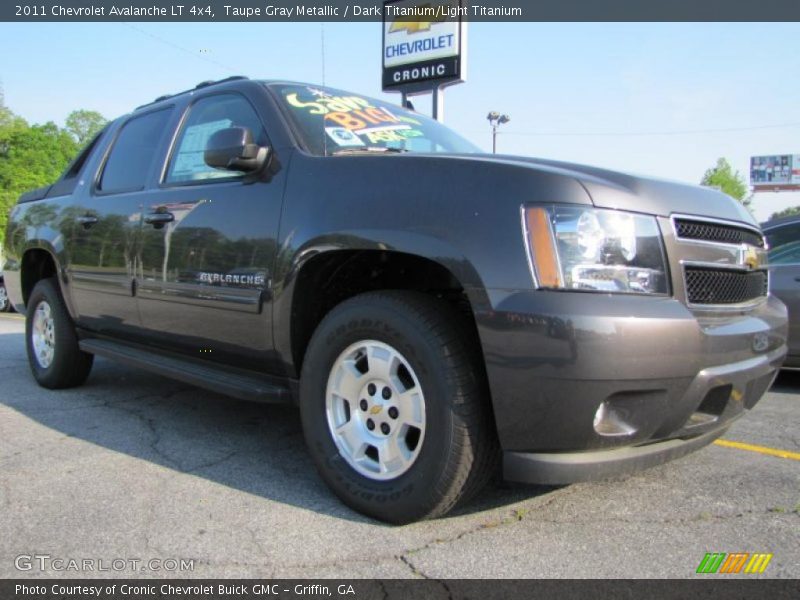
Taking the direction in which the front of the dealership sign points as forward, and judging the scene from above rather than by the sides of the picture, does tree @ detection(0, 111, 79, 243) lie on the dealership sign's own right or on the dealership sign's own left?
on the dealership sign's own right

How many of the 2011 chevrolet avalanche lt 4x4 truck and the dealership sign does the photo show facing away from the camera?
0

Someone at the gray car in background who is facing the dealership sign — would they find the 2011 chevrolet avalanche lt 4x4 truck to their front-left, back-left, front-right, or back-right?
back-left

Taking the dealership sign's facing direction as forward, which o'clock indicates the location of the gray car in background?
The gray car in background is roughly at 10 o'clock from the dealership sign.

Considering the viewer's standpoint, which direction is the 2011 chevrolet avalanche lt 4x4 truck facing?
facing the viewer and to the right of the viewer

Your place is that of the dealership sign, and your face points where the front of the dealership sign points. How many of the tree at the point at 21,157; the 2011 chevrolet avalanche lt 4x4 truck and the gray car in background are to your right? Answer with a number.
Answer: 1

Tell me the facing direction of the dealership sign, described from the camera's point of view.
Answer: facing the viewer and to the left of the viewer

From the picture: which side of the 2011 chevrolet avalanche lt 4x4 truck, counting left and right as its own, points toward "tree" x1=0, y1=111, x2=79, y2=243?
back
